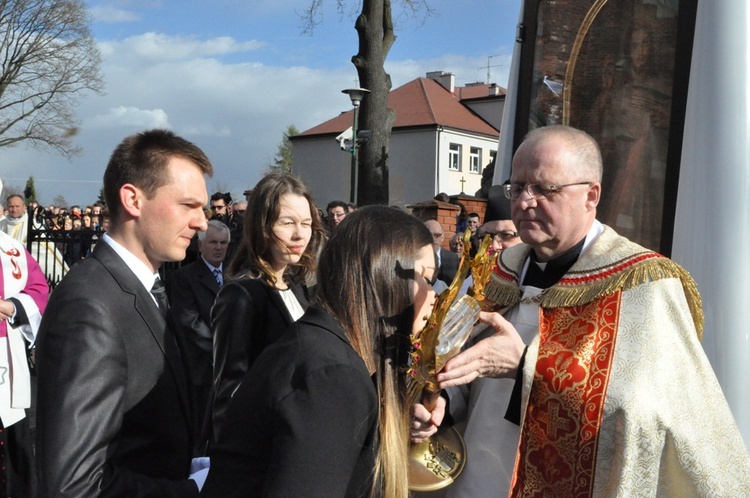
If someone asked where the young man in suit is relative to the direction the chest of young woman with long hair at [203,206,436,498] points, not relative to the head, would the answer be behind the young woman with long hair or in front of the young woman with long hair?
behind

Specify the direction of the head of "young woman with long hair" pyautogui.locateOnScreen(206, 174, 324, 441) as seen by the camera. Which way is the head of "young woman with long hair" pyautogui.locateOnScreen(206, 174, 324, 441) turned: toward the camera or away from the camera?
toward the camera

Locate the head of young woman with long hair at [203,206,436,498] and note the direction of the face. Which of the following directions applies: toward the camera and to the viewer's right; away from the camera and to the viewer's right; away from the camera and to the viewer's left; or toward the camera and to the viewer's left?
away from the camera and to the viewer's right

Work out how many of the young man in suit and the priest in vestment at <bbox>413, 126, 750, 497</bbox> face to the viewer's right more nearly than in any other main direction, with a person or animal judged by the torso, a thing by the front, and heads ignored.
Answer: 1

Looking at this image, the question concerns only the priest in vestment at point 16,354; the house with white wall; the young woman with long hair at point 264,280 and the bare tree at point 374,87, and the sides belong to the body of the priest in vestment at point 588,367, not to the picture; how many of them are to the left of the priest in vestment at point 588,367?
0

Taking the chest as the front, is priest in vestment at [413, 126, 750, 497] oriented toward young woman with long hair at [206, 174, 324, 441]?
no

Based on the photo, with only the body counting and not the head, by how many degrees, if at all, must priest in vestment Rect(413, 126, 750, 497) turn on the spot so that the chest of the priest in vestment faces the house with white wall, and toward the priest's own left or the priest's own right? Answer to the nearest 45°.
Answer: approximately 135° to the priest's own right

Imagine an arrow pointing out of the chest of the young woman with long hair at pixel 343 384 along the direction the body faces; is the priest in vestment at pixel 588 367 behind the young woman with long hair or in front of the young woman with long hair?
in front

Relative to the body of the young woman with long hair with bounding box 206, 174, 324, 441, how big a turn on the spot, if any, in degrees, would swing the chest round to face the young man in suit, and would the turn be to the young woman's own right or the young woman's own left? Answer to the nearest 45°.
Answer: approximately 45° to the young woman's own right

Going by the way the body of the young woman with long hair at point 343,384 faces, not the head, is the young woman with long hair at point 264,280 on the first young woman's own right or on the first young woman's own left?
on the first young woman's own left

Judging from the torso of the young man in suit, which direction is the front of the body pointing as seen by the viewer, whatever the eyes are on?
to the viewer's right

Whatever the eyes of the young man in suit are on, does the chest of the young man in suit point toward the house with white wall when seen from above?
no

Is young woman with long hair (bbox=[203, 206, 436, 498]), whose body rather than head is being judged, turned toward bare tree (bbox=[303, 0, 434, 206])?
no

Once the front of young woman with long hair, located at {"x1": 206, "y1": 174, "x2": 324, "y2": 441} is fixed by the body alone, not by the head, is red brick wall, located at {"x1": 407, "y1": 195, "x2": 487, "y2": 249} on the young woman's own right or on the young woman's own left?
on the young woman's own left

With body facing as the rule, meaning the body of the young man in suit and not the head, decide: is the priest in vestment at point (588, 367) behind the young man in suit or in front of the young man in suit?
in front

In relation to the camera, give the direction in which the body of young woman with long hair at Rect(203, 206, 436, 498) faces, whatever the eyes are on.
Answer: to the viewer's right
